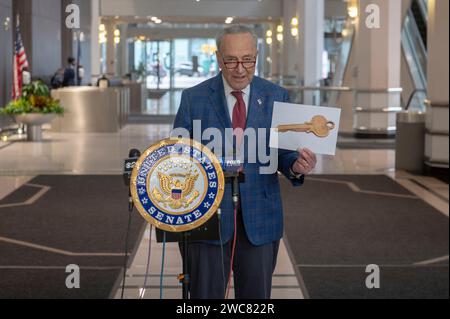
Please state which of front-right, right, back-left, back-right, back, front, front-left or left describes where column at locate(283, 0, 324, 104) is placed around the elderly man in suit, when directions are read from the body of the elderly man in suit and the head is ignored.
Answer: back

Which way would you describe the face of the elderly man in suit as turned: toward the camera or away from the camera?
toward the camera

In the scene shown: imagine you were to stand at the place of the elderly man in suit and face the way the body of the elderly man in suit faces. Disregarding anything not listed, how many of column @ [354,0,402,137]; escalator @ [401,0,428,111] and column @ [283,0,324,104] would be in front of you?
0

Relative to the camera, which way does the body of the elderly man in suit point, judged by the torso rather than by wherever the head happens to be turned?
toward the camera

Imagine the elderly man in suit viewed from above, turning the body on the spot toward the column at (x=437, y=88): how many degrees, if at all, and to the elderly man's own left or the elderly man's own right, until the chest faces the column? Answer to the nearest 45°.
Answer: approximately 180°

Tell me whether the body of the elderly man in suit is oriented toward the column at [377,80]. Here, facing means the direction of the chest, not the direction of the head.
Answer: no

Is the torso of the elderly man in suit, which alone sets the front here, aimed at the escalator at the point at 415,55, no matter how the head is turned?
no
